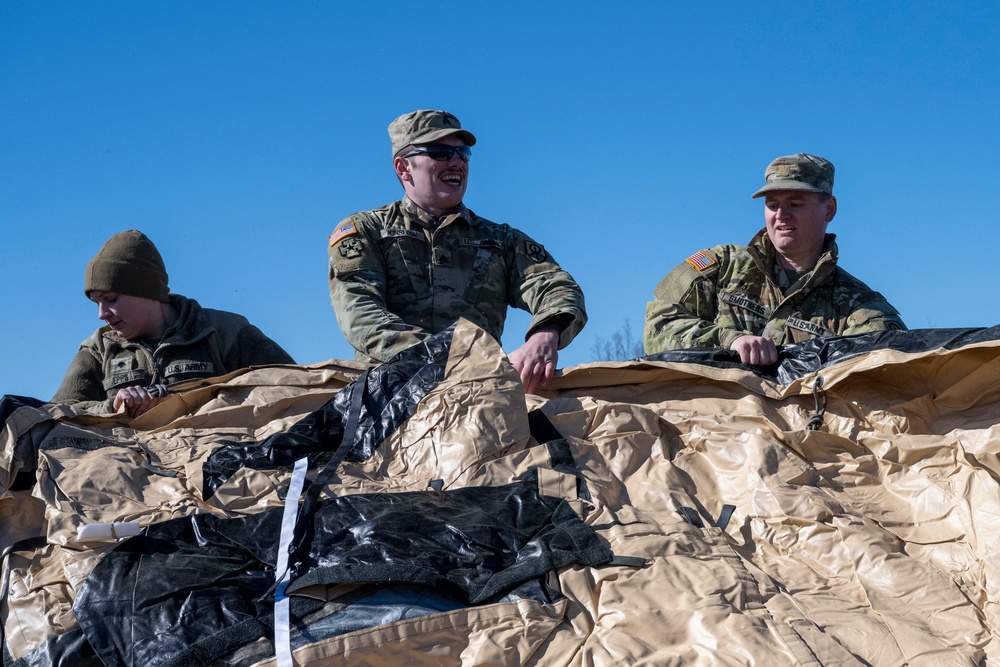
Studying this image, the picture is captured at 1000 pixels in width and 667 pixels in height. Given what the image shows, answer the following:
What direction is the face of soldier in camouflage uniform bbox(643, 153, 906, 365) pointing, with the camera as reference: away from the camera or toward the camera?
toward the camera

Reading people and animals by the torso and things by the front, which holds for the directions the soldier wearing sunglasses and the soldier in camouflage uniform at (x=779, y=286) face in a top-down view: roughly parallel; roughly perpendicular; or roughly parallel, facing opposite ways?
roughly parallel

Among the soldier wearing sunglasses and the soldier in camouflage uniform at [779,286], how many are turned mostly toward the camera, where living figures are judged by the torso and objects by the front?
2

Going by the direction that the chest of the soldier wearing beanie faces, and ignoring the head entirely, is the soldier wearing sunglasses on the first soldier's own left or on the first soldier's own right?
on the first soldier's own left

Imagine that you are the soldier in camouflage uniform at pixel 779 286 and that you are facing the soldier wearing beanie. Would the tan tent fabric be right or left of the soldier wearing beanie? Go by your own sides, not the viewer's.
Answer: left

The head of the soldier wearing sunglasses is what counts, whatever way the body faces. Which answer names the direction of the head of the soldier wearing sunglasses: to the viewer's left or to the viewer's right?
to the viewer's right

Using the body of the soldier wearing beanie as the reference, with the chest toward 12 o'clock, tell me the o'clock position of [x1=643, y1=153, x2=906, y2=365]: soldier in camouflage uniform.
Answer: The soldier in camouflage uniform is roughly at 8 o'clock from the soldier wearing beanie.

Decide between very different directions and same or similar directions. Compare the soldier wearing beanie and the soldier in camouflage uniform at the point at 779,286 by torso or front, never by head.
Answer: same or similar directions

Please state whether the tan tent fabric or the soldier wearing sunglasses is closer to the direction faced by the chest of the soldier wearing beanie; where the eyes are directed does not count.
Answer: the tan tent fabric

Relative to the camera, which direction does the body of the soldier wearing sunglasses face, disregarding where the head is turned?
toward the camera

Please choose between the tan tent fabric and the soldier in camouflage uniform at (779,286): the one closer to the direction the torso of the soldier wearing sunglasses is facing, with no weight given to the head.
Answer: the tan tent fabric

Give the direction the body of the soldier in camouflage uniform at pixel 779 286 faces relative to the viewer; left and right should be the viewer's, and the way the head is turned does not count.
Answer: facing the viewer

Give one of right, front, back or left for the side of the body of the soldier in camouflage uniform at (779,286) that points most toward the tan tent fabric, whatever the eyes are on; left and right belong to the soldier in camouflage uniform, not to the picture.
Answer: front

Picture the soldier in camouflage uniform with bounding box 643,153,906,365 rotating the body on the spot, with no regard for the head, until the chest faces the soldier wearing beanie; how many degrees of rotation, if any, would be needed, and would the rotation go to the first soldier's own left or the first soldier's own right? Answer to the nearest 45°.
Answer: approximately 90° to the first soldier's own right

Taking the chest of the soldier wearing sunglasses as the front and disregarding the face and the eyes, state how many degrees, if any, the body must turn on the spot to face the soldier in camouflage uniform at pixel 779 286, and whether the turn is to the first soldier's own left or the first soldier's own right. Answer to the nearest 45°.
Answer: approximately 90° to the first soldier's own left
